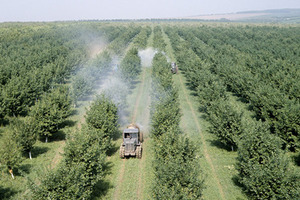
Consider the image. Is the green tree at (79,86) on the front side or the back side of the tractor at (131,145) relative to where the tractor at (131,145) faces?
on the back side

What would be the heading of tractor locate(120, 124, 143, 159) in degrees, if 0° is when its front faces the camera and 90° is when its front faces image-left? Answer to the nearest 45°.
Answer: approximately 0°

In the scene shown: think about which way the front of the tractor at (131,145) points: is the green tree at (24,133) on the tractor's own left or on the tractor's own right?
on the tractor's own right

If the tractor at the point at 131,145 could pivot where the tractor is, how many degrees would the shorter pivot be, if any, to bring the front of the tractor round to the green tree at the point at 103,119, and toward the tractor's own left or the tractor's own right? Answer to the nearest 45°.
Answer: approximately 90° to the tractor's own right

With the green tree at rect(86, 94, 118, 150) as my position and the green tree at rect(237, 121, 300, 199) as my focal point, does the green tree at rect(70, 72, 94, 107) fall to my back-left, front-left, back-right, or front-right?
back-left

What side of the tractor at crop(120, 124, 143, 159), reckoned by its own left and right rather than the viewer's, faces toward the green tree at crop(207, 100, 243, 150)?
left
